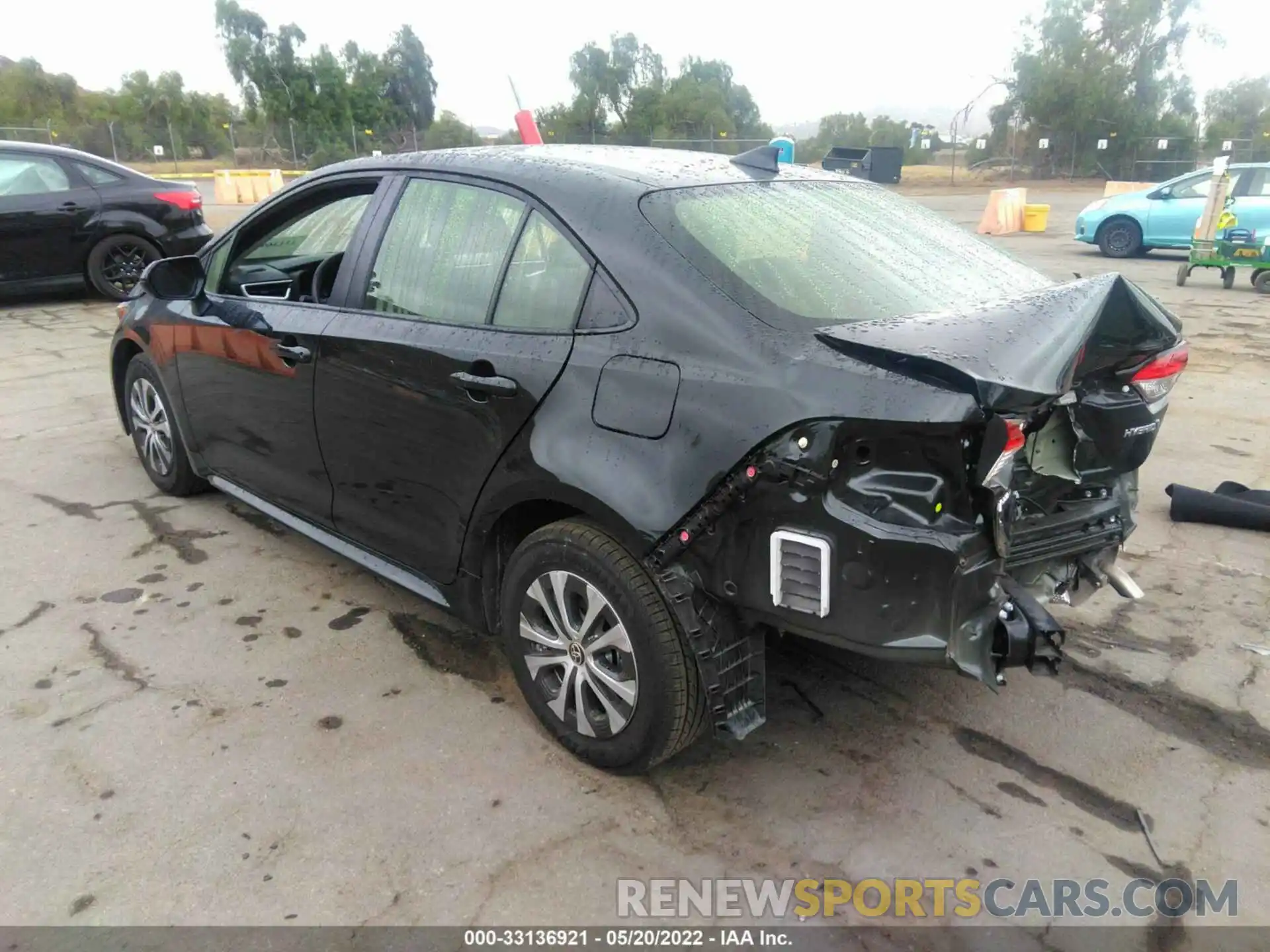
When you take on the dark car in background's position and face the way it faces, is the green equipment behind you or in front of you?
behind

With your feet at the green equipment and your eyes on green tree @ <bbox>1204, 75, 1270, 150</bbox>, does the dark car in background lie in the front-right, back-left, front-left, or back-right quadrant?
back-left

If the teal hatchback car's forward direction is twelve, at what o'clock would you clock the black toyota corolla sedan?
The black toyota corolla sedan is roughly at 9 o'clock from the teal hatchback car.

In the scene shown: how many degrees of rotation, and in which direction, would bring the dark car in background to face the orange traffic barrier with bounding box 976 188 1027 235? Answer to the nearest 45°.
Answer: approximately 180°

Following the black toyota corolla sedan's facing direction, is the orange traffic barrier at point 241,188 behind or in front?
in front

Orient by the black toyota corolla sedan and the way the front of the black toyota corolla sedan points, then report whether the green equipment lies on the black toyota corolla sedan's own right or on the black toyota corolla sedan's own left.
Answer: on the black toyota corolla sedan's own right

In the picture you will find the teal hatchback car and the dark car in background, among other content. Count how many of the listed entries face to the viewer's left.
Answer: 2

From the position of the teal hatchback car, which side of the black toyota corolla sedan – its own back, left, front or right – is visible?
right

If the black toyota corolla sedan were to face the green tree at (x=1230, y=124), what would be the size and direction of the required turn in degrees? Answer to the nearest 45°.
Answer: approximately 90° to its right

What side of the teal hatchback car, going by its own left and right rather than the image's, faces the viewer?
left

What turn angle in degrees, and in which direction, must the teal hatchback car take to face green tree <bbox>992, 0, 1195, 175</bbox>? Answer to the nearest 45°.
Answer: approximately 90° to its right

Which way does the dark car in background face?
to the viewer's left

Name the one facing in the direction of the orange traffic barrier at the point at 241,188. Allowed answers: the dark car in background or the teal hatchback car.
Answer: the teal hatchback car

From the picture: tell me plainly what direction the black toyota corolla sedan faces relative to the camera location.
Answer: facing away from the viewer and to the left of the viewer

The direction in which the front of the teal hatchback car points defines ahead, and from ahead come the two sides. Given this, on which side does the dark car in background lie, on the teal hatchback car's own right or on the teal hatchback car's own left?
on the teal hatchback car's own left
